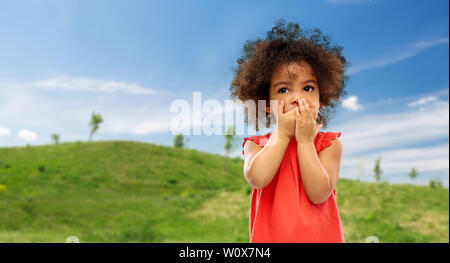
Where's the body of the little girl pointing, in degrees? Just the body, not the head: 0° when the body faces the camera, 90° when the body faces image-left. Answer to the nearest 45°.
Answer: approximately 0°

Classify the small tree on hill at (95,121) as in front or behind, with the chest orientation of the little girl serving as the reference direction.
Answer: behind
